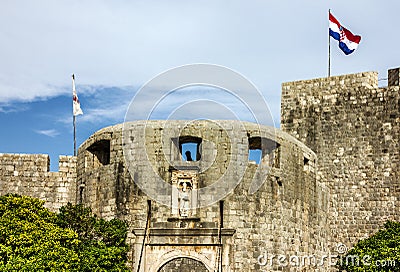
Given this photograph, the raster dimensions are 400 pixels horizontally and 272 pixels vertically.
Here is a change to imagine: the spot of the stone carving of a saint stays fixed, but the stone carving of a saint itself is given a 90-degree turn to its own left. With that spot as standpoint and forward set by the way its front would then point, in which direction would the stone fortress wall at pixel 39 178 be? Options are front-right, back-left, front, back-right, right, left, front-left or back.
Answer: back-left

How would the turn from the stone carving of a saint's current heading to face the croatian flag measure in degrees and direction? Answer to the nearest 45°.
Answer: approximately 135° to its left

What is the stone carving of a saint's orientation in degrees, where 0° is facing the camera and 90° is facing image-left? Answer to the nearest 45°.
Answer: approximately 0°

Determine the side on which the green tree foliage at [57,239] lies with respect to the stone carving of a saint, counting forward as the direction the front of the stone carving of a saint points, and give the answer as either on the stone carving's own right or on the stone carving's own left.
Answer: on the stone carving's own right

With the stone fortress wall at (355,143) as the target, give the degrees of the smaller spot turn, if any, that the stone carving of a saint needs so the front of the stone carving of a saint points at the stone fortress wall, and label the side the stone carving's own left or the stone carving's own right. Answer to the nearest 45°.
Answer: approximately 135° to the stone carving's own left

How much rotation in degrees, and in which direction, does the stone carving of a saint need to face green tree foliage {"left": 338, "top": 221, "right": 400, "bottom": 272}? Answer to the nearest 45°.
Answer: approximately 90° to its left

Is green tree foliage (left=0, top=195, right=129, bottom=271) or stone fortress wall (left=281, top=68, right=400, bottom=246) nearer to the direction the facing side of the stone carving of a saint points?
the green tree foliage
